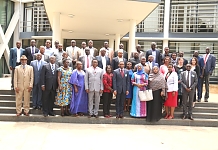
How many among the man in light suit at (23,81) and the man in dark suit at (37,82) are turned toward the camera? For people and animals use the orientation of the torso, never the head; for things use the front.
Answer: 2

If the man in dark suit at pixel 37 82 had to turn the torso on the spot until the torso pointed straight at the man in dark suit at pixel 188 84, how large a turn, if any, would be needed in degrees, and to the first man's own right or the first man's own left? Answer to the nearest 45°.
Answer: approximately 90° to the first man's own left

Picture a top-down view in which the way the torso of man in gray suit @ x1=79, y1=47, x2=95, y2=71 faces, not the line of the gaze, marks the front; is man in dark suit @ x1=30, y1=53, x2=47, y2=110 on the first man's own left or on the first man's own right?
on the first man's own right

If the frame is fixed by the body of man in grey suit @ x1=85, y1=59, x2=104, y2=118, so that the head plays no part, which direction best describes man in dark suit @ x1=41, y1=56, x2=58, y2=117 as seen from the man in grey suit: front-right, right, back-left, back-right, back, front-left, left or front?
right
